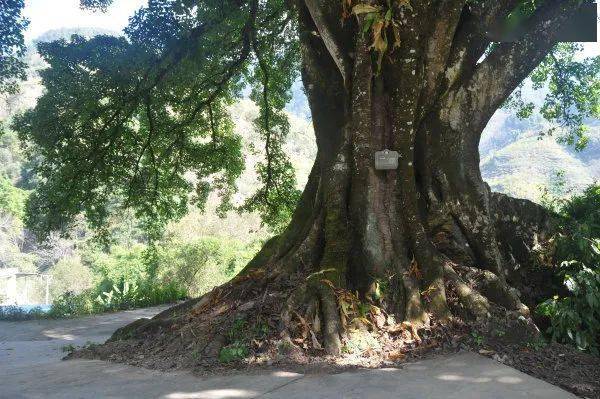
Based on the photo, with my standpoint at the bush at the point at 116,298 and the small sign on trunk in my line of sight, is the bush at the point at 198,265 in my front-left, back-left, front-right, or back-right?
back-left

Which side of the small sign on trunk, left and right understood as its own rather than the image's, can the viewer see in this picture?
front

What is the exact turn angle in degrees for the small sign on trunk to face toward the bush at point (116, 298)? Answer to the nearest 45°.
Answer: approximately 135° to its right

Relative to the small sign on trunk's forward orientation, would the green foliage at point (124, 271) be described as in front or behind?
behind

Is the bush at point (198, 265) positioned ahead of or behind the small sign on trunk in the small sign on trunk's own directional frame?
behind

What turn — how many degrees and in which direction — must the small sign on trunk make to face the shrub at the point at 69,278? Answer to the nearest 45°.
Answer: approximately 135° to its right

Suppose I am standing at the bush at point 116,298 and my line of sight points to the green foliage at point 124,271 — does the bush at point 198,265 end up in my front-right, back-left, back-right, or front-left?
front-right

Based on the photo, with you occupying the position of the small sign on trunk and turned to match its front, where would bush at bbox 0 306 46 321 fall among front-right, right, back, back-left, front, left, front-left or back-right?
back-right
